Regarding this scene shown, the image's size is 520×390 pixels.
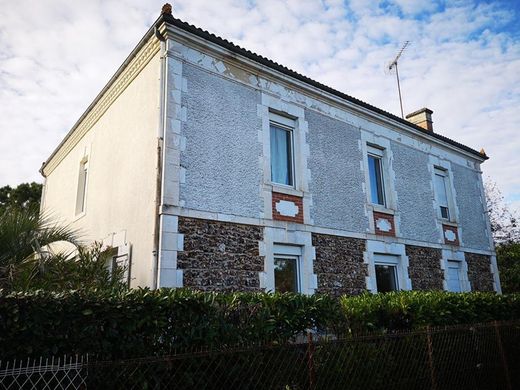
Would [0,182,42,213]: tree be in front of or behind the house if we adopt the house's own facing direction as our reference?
behind

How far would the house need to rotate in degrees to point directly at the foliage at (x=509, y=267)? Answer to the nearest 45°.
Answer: approximately 90° to its left

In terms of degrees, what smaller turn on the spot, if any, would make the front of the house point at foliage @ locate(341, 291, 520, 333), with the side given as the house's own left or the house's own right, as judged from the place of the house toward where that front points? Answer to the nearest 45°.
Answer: approximately 45° to the house's own left

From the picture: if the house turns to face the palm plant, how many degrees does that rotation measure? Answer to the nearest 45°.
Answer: approximately 90° to its right

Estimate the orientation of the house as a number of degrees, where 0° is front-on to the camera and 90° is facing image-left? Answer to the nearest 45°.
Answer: approximately 315°
